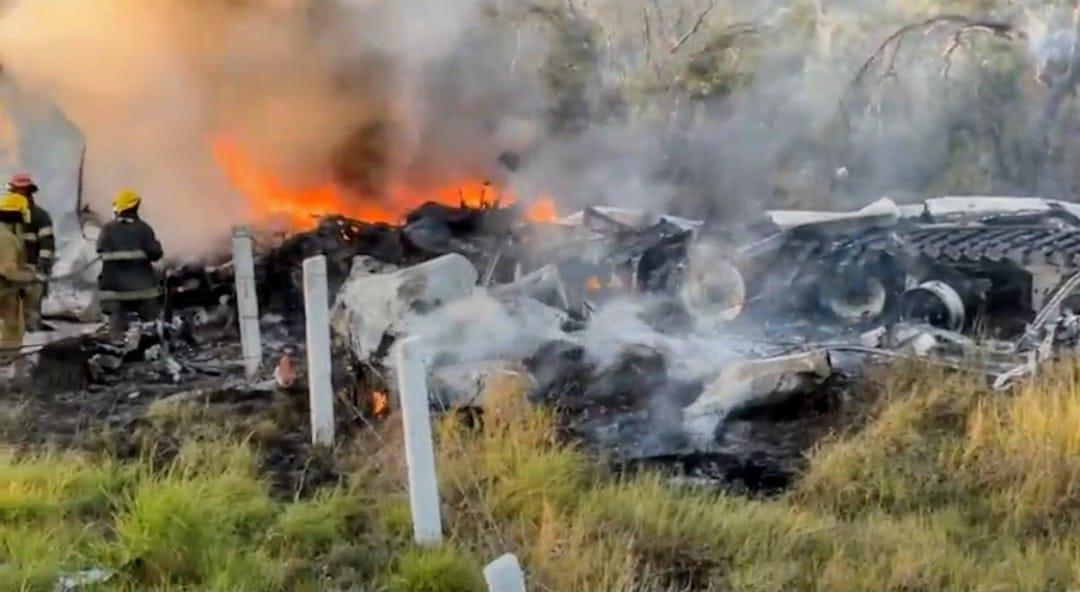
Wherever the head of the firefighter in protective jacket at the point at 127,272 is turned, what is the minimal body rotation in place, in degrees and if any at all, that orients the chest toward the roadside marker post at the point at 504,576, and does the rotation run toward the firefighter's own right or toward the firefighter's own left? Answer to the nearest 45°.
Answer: approximately 135° to the firefighter's own right

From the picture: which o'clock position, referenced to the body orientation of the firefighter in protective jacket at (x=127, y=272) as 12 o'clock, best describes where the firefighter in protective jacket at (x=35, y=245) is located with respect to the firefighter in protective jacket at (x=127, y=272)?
the firefighter in protective jacket at (x=35, y=245) is roughly at 10 o'clock from the firefighter in protective jacket at (x=127, y=272).

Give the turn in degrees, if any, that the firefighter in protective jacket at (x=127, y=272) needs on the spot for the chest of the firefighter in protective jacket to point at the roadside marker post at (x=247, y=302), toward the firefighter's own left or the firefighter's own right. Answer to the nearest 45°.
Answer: approximately 135° to the firefighter's own right

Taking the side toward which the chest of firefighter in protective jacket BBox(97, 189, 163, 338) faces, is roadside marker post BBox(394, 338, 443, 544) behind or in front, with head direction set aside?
behind

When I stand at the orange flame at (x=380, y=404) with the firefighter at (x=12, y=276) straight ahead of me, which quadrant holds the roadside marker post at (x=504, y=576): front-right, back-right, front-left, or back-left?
back-left

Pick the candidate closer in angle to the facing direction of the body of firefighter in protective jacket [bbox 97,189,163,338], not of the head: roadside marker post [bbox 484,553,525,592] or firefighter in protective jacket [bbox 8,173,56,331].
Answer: the firefighter in protective jacket

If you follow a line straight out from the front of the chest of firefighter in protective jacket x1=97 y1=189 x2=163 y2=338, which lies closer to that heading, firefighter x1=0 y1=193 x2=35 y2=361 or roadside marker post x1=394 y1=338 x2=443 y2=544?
the firefighter

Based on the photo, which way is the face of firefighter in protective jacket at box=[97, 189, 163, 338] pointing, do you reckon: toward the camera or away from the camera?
away from the camera

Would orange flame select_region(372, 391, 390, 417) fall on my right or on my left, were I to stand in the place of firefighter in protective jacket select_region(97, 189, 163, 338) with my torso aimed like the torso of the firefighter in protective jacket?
on my right

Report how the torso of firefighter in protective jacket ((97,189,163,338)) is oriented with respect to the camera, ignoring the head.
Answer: away from the camera
